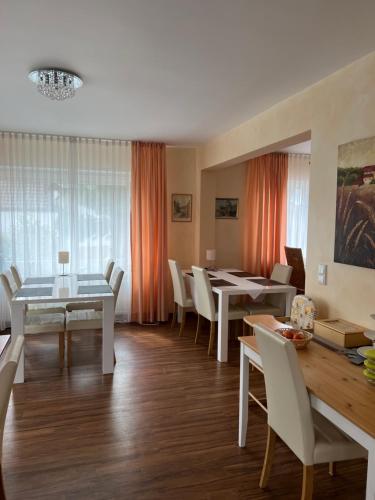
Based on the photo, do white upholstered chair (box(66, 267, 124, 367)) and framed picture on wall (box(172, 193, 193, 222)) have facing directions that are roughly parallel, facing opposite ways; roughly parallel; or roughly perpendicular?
roughly perpendicular

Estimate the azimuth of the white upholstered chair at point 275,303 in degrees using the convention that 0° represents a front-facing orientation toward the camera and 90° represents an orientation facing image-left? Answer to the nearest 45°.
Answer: approximately 45°

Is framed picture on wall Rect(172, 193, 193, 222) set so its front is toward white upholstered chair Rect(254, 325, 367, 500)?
yes

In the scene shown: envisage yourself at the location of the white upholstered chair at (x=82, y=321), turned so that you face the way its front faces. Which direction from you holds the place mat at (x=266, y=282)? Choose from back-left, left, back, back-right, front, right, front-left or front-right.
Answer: back

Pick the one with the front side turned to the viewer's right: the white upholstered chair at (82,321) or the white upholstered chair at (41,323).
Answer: the white upholstered chair at (41,323)

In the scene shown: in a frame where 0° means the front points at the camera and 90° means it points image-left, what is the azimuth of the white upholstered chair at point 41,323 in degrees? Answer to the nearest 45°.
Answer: approximately 270°

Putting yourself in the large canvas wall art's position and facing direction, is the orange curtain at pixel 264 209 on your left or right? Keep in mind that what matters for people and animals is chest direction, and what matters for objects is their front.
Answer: on your right

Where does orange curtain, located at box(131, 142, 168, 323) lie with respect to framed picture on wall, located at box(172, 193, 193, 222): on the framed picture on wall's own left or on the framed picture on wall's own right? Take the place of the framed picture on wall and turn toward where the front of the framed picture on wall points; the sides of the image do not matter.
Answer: on the framed picture on wall's own right

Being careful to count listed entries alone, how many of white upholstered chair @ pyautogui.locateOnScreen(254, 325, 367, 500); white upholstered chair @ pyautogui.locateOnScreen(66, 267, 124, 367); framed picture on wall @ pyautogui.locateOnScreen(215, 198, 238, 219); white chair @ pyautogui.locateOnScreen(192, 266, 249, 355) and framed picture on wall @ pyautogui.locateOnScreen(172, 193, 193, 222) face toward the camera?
2

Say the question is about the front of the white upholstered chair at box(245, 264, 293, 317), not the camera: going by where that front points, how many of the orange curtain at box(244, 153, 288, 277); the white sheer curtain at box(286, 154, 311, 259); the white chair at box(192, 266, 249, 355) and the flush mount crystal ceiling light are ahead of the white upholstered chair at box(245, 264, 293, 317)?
2

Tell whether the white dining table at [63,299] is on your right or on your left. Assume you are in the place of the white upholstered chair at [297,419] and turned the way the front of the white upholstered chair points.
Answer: on your left
